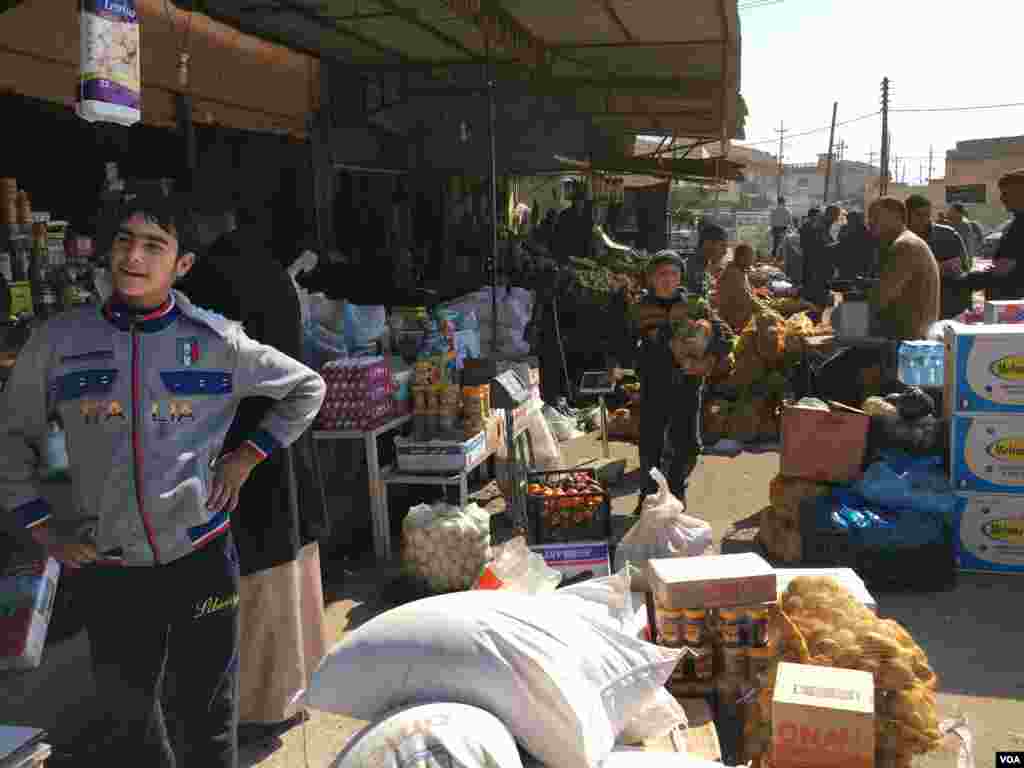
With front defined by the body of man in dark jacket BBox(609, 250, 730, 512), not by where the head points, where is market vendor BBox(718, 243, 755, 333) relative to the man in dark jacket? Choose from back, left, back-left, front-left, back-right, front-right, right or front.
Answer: back

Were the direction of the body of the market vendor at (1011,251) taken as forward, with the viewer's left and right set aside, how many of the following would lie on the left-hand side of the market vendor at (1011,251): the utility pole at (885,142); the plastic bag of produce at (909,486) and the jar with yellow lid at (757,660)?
2

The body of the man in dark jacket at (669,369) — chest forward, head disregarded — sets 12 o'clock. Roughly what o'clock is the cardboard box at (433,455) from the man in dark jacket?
The cardboard box is roughly at 2 o'clock from the man in dark jacket.

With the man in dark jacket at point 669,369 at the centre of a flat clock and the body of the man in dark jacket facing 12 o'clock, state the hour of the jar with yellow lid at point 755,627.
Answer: The jar with yellow lid is roughly at 12 o'clock from the man in dark jacket.

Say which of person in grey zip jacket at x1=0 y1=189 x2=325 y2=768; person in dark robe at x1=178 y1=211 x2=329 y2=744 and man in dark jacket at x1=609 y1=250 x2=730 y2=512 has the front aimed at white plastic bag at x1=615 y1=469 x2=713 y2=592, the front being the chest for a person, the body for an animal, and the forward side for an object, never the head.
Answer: the man in dark jacket

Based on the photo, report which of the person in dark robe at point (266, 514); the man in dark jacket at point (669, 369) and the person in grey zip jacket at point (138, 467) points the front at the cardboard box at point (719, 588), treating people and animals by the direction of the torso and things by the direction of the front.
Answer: the man in dark jacket

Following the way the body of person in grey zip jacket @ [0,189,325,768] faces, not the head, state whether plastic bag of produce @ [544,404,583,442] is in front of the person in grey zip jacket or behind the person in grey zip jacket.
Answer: behind

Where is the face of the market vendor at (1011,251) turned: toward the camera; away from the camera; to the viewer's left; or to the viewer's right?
to the viewer's left

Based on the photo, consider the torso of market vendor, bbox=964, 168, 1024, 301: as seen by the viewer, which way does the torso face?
to the viewer's left

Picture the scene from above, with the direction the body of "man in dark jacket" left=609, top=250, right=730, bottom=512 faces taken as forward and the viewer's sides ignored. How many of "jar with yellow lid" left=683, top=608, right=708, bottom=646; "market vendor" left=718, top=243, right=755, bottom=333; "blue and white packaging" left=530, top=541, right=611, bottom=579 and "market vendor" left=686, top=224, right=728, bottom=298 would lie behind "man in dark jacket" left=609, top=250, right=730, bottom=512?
2

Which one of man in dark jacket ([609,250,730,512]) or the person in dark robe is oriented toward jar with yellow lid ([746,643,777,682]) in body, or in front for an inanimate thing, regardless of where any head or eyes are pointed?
the man in dark jacket

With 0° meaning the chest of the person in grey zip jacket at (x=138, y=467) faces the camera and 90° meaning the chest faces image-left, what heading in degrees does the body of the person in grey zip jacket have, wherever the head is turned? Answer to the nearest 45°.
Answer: approximately 0°

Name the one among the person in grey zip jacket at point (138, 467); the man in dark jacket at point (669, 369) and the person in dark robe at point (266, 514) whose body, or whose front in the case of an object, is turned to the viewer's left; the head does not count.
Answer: the person in dark robe

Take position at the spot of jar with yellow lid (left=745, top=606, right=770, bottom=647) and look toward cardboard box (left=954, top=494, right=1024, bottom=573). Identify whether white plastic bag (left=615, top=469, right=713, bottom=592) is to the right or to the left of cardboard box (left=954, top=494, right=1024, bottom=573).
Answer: left

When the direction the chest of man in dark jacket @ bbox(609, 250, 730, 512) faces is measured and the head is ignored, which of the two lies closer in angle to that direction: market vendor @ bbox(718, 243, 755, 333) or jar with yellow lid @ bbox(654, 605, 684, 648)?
the jar with yellow lid

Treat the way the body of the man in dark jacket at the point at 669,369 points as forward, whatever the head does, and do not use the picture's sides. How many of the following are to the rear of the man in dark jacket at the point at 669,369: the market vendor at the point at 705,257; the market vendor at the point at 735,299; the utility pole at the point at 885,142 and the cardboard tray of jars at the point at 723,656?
3

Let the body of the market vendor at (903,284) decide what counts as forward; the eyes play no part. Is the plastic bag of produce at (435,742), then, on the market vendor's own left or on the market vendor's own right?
on the market vendor's own left
